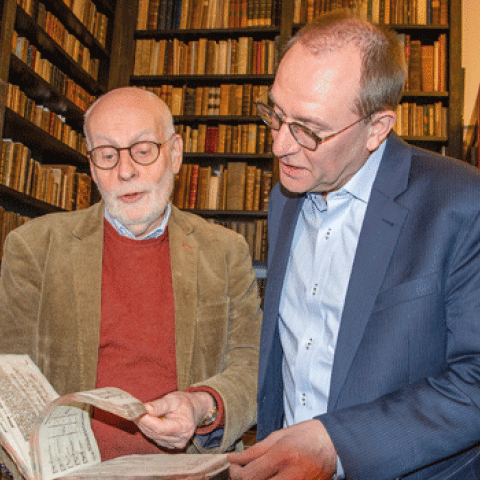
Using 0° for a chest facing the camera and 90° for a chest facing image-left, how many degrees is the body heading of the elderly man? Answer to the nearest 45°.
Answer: approximately 0°

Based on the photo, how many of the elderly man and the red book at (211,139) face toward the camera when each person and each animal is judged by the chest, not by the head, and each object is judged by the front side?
2

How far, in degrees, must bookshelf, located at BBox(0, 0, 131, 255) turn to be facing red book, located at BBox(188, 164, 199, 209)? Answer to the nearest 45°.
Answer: approximately 45° to its left

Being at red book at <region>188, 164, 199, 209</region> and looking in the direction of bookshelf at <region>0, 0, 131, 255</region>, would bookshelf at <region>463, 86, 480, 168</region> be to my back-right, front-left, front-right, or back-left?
back-left

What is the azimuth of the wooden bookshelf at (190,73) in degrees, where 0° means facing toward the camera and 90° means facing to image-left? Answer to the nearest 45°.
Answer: approximately 0°

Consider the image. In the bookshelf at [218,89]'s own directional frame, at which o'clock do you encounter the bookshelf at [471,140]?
the bookshelf at [471,140] is roughly at 10 o'clock from the bookshelf at [218,89].

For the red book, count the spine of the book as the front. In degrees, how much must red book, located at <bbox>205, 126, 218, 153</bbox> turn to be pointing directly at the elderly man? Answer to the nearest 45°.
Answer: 0° — it already faces them

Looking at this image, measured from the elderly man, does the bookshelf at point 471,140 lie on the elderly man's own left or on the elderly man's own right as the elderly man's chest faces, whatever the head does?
on the elderly man's own left

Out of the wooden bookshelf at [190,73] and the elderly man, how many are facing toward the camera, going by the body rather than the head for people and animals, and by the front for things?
2

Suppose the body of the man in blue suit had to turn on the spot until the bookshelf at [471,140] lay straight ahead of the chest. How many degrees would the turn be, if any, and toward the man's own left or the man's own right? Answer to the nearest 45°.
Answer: approximately 135° to the man's own right

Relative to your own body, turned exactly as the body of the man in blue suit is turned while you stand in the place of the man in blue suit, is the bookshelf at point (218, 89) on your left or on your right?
on your right
